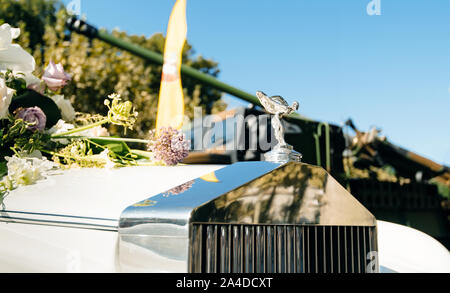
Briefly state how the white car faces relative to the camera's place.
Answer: facing the viewer and to the right of the viewer

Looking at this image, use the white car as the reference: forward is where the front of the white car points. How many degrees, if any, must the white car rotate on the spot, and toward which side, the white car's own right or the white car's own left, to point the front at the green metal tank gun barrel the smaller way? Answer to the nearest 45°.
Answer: approximately 135° to the white car's own left

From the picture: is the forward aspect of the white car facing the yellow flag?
no
